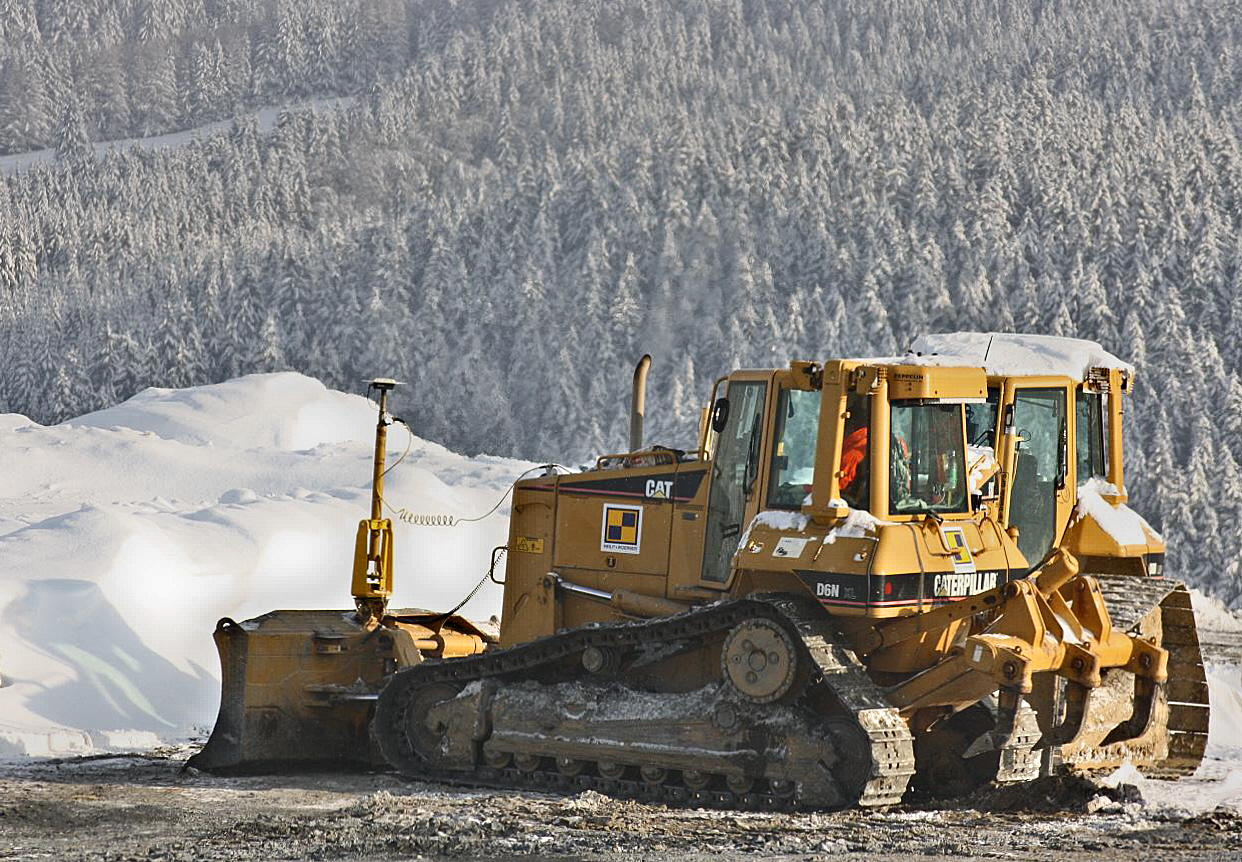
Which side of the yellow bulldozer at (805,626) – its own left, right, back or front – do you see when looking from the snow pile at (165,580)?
front

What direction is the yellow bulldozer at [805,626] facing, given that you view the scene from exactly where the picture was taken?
facing away from the viewer and to the left of the viewer
